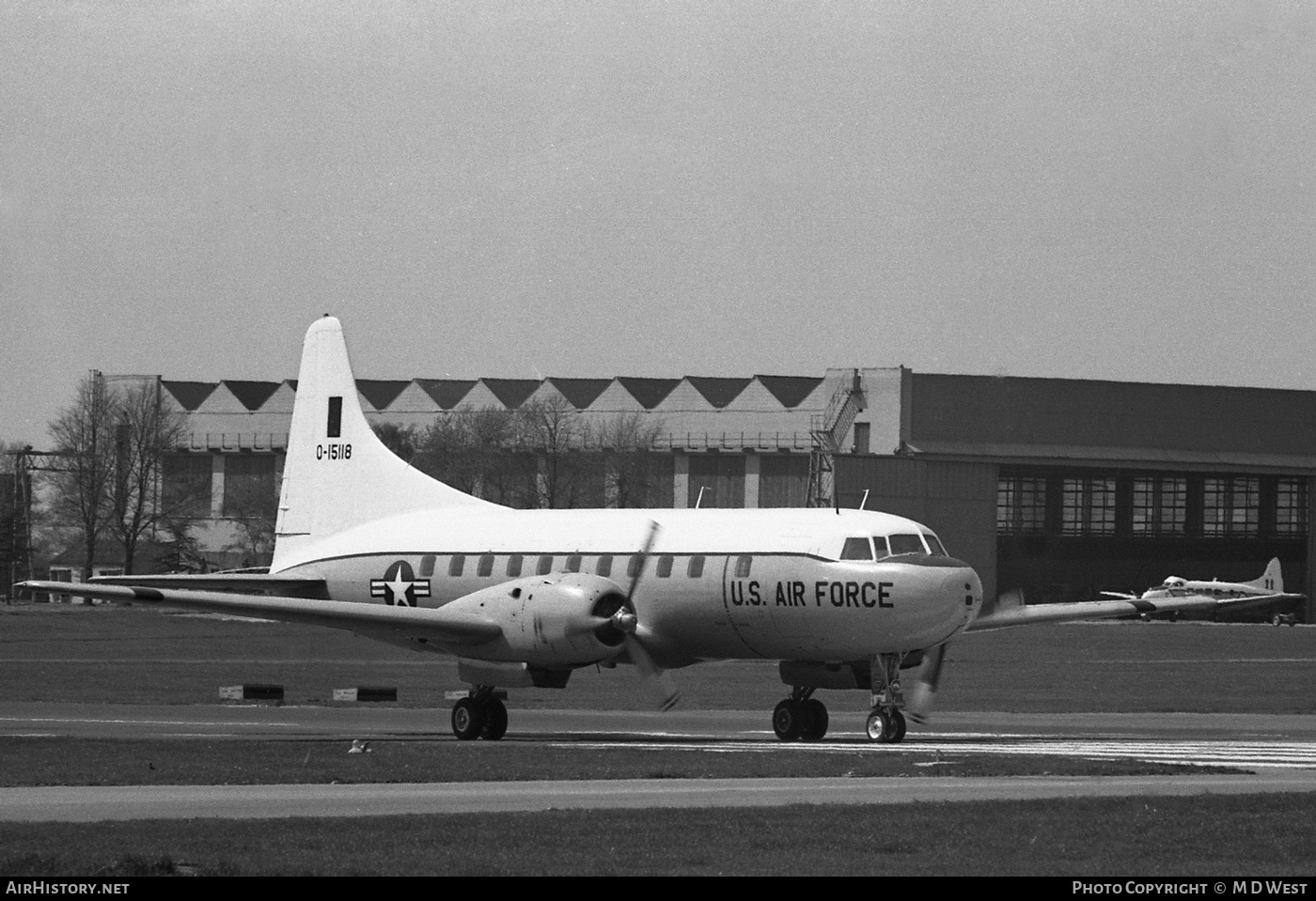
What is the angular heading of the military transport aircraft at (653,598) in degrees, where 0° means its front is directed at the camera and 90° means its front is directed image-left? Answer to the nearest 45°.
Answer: approximately 315°
